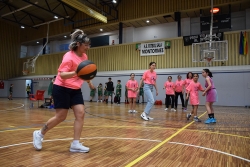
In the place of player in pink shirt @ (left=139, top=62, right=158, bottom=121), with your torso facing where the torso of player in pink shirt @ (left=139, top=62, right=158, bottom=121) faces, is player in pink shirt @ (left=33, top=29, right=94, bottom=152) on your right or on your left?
on your right

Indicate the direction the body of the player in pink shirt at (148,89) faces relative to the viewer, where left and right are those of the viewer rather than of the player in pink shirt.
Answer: facing the viewer and to the right of the viewer

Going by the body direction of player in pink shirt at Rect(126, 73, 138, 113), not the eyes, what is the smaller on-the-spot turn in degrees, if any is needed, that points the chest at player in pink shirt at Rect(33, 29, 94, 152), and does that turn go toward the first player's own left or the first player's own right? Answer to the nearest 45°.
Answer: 0° — they already face them

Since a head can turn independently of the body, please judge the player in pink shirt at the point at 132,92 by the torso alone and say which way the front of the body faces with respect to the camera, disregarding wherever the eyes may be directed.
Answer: toward the camera
